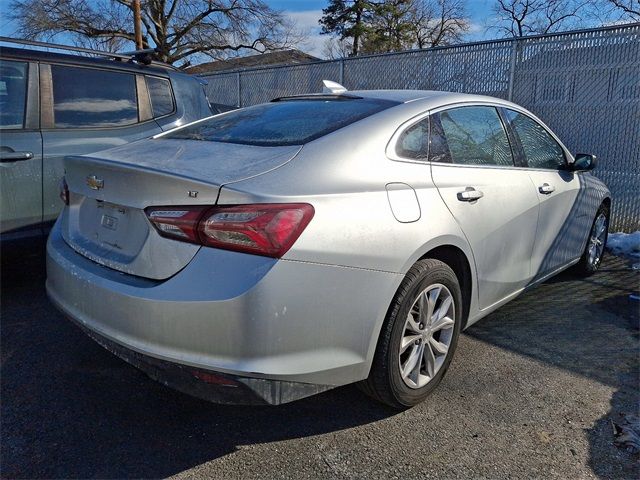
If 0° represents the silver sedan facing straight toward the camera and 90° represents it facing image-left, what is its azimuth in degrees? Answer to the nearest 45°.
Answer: approximately 225°

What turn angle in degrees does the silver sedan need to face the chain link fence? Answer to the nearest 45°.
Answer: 0° — it already faces it
